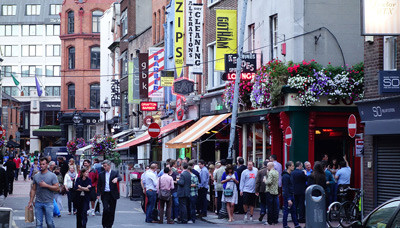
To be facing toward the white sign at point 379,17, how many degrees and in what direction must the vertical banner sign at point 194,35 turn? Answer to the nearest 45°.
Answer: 0° — it already faces it

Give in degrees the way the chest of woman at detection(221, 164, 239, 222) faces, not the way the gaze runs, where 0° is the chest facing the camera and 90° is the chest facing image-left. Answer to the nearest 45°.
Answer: approximately 0°

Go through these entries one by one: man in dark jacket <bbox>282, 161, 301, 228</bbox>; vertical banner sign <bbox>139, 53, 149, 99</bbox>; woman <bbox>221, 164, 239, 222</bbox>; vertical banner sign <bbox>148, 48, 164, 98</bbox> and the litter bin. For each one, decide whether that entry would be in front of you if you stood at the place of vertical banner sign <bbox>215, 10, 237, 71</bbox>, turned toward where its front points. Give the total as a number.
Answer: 3

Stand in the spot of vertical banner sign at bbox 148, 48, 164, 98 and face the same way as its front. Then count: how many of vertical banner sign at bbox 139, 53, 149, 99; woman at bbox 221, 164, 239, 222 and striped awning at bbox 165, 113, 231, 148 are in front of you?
2

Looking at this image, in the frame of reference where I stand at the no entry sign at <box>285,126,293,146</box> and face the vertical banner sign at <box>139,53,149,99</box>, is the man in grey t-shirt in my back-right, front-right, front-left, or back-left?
back-left
